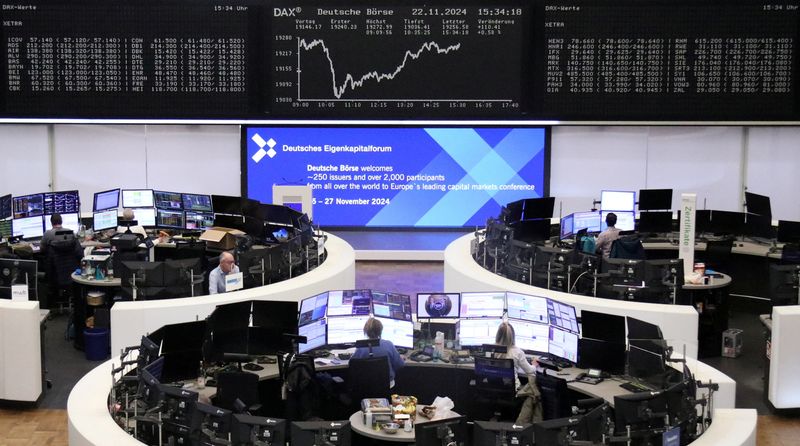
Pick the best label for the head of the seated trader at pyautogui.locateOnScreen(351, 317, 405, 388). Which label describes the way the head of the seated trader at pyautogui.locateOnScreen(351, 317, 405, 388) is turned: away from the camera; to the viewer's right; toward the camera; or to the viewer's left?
away from the camera

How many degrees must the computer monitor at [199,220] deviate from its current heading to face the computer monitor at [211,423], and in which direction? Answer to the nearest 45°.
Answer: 0° — it already faces it

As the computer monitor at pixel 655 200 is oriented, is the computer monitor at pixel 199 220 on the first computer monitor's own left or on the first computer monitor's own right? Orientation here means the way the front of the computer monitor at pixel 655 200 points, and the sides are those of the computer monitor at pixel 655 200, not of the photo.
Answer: on the first computer monitor's own right

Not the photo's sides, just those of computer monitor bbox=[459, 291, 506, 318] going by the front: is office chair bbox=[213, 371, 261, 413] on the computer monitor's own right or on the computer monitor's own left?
on the computer monitor's own right

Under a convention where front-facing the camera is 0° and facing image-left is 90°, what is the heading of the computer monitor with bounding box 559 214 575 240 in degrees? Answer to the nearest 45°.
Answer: approximately 315°

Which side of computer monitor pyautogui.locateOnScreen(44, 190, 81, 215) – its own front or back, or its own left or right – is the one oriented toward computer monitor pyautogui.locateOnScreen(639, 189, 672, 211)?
left

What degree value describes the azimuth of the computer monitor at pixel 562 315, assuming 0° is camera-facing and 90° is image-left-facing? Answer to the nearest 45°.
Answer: approximately 45°

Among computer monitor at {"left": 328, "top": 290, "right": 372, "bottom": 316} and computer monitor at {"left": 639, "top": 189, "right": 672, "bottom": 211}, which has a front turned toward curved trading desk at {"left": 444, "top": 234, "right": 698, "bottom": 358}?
computer monitor at {"left": 639, "top": 189, "right": 672, "bottom": 211}

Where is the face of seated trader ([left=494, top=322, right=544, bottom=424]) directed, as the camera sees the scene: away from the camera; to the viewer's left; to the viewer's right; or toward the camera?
away from the camera

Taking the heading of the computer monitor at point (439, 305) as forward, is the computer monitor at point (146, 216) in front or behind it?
behind

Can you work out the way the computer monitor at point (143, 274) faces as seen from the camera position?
facing away from the viewer
